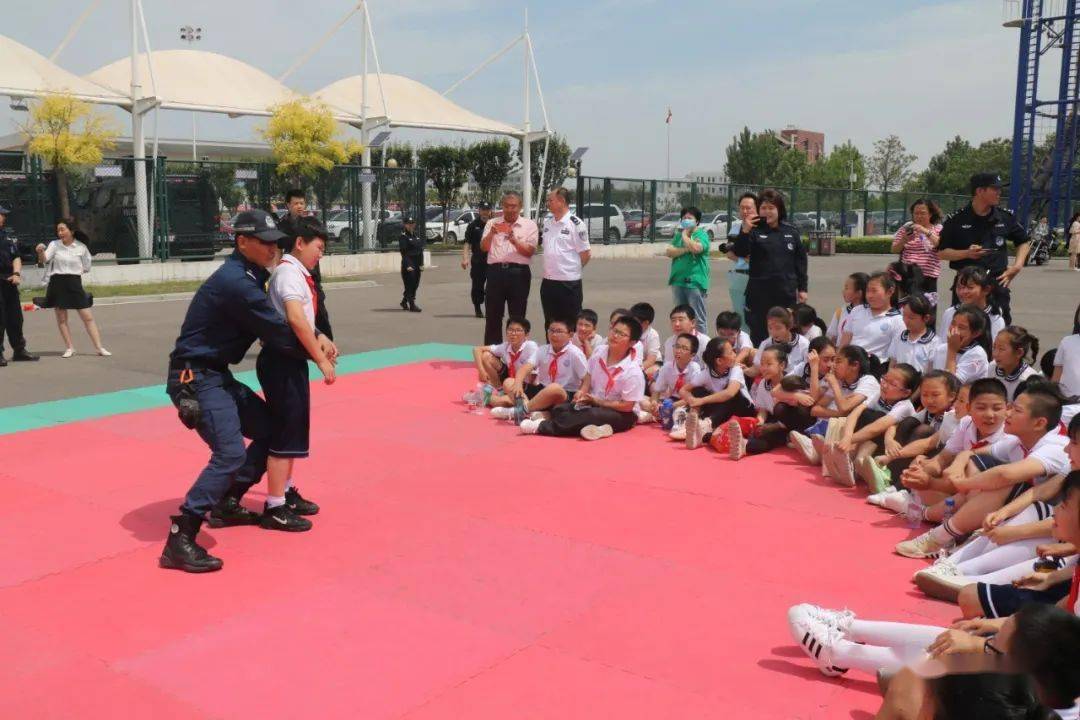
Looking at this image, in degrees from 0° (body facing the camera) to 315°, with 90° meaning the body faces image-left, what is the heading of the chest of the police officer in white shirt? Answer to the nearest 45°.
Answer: approximately 45°

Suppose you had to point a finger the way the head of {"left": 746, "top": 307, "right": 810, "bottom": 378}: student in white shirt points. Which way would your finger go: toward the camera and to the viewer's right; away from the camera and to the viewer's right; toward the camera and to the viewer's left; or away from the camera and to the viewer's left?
toward the camera and to the viewer's left

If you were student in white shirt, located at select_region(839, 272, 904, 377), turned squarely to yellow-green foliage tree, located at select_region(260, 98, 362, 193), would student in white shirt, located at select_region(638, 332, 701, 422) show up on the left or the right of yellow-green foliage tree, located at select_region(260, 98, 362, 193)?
left

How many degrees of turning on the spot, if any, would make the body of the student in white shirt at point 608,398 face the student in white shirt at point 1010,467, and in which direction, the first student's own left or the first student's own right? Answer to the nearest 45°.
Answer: approximately 90° to the first student's own left

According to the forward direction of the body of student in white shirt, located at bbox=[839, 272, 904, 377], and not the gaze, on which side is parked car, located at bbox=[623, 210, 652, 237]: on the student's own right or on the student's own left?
on the student's own right

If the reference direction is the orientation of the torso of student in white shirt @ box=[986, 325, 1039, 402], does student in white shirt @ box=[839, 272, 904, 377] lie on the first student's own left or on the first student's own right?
on the first student's own right

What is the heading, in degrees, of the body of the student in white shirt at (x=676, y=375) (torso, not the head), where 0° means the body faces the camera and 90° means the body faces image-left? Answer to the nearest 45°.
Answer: approximately 45°

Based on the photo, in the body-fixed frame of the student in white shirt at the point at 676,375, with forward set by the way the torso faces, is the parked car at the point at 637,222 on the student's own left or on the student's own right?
on the student's own right

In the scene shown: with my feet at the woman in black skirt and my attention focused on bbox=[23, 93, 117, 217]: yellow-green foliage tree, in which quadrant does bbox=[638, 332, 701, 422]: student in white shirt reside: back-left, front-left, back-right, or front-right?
back-right

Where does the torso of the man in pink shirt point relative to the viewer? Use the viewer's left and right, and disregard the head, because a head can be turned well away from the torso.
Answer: facing the viewer

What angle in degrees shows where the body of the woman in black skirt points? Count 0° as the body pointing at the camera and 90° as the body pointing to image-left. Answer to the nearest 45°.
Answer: approximately 0°

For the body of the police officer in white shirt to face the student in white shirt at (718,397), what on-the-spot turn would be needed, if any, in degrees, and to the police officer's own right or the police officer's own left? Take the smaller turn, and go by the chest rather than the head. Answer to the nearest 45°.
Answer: approximately 90° to the police officer's own left
